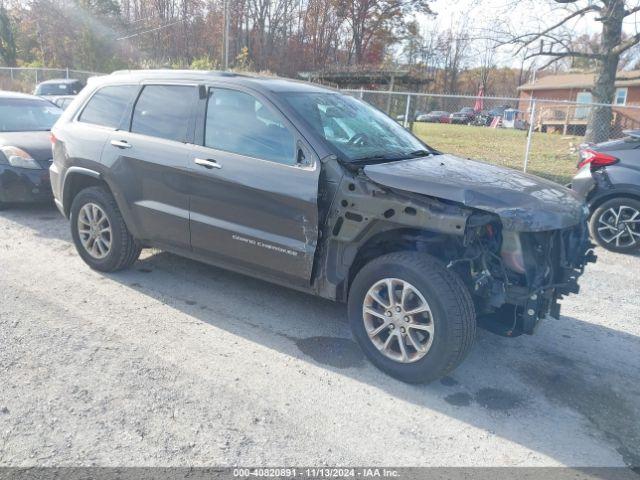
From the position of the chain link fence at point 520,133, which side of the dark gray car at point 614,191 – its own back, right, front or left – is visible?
left

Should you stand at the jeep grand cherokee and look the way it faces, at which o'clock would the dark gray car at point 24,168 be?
The dark gray car is roughly at 6 o'clock from the jeep grand cherokee.

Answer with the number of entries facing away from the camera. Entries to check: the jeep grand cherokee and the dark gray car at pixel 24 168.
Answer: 0
